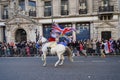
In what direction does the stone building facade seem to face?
toward the camera
